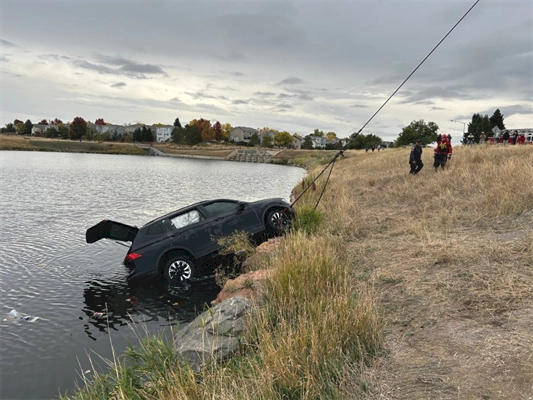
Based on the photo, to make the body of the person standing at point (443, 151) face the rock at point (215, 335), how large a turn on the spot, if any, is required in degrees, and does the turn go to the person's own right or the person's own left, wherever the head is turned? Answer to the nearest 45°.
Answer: approximately 45° to the person's own left

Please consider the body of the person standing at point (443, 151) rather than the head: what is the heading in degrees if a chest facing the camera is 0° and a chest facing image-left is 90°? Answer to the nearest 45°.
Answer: approximately 45°

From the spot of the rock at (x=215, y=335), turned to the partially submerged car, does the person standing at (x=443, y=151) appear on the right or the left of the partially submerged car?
right

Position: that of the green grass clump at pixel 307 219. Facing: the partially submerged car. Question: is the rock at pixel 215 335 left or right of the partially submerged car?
left

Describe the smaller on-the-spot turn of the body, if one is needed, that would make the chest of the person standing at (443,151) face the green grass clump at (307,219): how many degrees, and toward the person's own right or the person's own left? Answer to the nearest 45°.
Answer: approximately 45° to the person's own left
